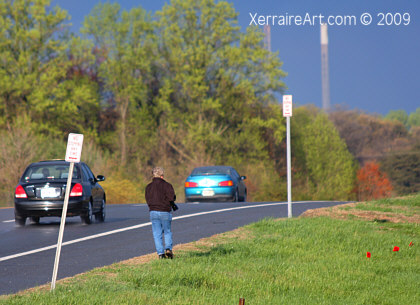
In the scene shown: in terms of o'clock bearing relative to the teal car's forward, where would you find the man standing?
The man standing is roughly at 6 o'clock from the teal car.

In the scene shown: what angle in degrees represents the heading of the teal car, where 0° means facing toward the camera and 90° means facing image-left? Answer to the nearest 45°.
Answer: approximately 180°

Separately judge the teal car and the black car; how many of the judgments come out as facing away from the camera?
2

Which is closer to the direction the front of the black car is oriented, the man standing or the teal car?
the teal car

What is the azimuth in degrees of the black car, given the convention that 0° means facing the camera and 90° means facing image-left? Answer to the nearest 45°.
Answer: approximately 180°
